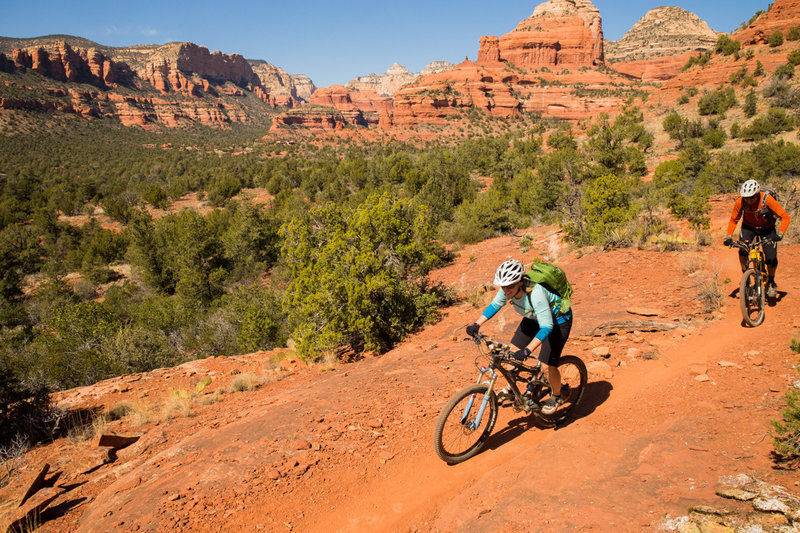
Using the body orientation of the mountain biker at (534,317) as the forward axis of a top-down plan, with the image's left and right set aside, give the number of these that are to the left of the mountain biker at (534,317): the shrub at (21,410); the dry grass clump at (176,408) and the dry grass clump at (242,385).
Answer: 0

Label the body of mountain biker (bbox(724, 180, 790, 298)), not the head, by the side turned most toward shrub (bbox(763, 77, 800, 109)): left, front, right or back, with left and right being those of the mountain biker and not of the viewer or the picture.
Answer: back

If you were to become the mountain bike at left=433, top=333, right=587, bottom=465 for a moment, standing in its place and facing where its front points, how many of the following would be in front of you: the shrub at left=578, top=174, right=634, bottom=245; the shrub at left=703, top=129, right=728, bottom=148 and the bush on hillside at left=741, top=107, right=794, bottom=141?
0

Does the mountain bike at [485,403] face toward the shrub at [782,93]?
no

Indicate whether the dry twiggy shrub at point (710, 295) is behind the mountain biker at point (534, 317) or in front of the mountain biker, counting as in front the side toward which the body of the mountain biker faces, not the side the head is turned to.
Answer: behind

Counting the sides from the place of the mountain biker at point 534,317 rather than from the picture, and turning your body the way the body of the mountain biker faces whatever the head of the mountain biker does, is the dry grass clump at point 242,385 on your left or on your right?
on your right

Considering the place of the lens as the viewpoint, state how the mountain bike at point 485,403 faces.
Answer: facing the viewer and to the left of the viewer

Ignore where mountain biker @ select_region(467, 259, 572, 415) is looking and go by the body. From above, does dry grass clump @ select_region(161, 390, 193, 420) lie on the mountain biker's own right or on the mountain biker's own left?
on the mountain biker's own right

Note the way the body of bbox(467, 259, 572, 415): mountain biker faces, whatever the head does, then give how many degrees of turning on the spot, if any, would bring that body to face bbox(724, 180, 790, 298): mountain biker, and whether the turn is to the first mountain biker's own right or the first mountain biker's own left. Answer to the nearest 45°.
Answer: approximately 180°

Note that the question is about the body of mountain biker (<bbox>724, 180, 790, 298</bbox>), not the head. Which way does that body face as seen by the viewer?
toward the camera

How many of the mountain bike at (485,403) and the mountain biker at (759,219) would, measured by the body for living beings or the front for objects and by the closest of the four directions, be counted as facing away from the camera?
0

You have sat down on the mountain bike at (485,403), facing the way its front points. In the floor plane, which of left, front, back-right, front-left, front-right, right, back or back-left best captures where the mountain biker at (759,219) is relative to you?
back

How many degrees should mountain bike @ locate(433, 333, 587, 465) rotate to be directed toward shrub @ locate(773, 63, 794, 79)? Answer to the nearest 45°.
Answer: approximately 180°

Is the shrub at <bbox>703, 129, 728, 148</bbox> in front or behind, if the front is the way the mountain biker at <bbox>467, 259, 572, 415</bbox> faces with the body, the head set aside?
behind

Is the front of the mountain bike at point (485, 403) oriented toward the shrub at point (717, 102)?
no
